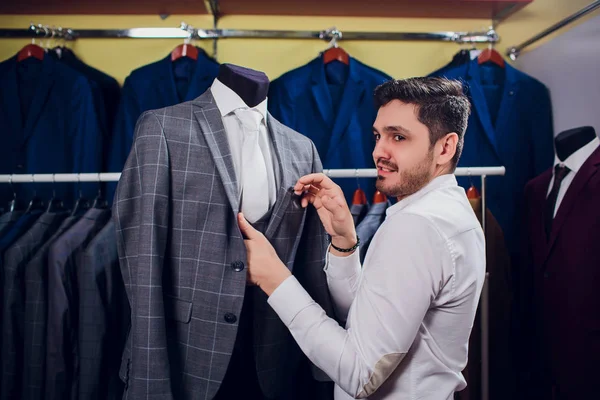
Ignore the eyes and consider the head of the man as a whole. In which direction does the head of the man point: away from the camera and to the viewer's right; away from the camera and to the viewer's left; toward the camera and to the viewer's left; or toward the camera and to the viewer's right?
toward the camera and to the viewer's left

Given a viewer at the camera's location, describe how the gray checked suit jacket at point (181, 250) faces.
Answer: facing the viewer and to the right of the viewer

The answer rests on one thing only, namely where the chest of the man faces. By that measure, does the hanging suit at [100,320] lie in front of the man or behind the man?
in front

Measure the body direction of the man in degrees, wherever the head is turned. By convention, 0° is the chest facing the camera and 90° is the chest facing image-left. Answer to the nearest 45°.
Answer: approximately 90°

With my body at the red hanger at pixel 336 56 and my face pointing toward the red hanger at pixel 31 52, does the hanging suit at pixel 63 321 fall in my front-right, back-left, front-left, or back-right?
front-left

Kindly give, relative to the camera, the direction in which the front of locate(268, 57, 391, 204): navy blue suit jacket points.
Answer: facing the viewer

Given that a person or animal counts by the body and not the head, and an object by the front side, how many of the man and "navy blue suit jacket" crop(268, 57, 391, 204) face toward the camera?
1

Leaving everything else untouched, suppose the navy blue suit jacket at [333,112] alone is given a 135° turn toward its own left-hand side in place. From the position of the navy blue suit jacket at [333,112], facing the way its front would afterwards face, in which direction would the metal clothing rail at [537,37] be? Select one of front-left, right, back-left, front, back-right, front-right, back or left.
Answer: front-right

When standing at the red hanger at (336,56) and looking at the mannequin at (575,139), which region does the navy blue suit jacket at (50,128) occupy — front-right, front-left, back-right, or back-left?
back-right

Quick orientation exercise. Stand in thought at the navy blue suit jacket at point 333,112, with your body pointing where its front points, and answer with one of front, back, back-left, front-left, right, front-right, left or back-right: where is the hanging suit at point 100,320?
front-right

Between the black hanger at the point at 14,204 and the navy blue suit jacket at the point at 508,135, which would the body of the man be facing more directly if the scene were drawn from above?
the black hanger

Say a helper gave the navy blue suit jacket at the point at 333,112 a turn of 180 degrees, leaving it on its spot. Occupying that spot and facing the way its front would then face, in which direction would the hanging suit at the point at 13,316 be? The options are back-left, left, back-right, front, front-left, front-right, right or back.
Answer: back-left

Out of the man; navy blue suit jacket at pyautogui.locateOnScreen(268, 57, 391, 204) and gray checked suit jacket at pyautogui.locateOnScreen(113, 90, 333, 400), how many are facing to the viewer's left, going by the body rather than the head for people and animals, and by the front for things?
1

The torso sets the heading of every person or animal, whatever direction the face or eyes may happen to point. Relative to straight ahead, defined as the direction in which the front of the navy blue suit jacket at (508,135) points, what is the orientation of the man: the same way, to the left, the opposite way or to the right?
to the right

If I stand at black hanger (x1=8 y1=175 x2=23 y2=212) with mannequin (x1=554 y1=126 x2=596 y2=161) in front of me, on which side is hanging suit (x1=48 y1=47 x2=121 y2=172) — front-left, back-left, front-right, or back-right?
front-left

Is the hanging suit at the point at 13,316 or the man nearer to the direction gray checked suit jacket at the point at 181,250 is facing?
the man
